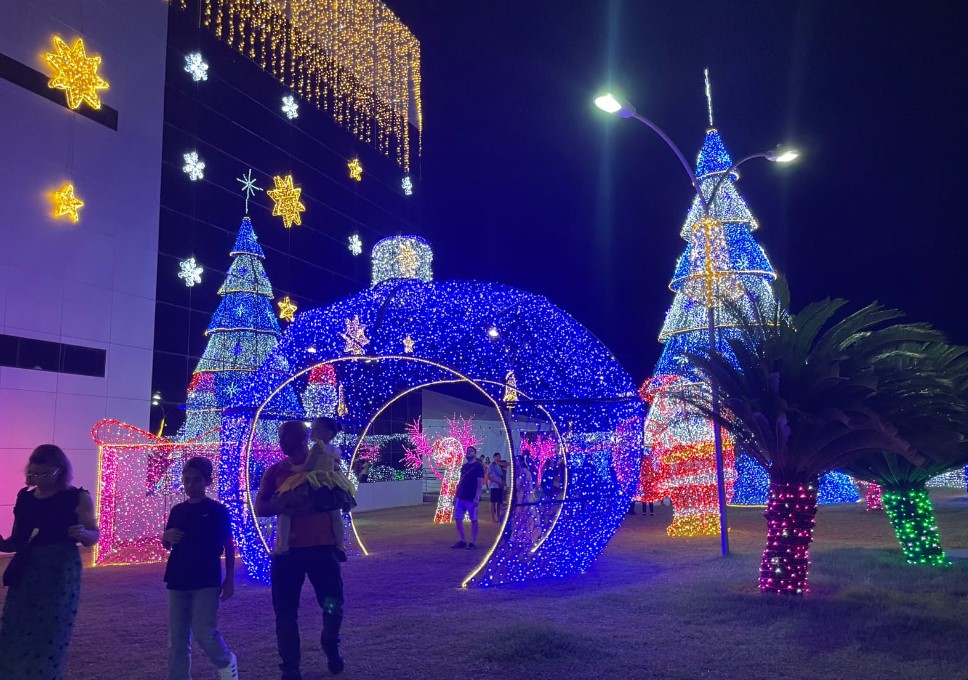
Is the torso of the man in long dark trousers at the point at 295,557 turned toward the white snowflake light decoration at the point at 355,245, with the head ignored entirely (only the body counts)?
no

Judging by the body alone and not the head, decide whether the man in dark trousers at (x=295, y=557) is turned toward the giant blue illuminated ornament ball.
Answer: no

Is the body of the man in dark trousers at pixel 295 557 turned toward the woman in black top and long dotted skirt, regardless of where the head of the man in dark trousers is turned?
no

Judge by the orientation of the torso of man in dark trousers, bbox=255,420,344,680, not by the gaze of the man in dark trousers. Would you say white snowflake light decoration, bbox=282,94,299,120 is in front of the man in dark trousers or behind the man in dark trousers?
behind

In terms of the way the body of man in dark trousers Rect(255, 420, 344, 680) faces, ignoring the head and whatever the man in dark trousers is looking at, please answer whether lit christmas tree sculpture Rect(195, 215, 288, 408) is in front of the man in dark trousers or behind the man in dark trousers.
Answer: behind

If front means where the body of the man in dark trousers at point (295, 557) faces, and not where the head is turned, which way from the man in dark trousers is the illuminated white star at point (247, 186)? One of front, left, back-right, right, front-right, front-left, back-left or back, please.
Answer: back

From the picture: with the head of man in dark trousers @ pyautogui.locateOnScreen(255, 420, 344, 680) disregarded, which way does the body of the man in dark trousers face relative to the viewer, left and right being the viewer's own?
facing the viewer

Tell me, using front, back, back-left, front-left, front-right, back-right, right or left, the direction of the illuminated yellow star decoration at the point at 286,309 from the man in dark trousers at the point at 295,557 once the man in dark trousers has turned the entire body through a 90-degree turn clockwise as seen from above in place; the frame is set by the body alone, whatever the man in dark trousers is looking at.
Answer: right

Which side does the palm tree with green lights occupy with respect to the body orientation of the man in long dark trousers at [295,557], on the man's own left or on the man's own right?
on the man's own left

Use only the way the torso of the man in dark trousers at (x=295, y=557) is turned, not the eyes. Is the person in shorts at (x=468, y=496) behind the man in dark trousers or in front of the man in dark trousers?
behind

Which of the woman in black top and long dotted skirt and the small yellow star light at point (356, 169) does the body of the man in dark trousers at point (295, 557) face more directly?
the woman in black top and long dotted skirt

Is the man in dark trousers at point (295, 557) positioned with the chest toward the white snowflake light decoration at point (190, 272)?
no

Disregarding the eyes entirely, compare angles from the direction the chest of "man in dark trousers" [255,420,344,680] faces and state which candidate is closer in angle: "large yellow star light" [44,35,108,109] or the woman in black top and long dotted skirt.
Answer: the woman in black top and long dotted skirt

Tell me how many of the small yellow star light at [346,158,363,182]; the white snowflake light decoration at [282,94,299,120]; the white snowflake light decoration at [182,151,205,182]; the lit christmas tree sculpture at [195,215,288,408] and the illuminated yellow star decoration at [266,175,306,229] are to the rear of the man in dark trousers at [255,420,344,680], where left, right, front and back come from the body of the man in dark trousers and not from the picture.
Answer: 5

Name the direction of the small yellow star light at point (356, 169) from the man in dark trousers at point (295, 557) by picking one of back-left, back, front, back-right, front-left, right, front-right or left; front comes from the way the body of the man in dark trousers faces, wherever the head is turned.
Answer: back
